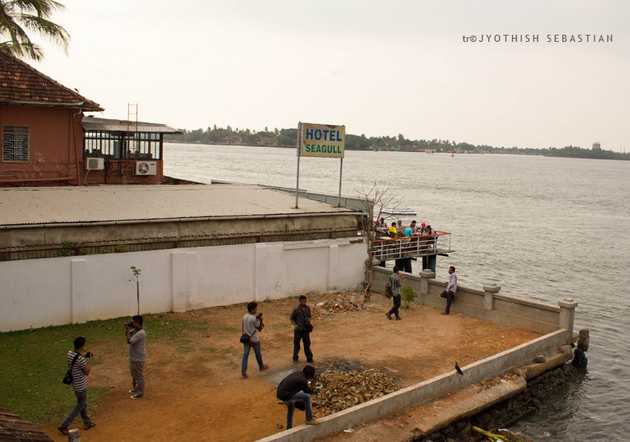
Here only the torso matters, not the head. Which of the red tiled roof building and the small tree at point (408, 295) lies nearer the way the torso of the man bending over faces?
the small tree

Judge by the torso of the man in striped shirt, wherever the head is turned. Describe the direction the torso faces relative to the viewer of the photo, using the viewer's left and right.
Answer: facing away from the viewer and to the right of the viewer

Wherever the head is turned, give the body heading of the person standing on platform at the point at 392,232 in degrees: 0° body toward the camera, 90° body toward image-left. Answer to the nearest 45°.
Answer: approximately 180°

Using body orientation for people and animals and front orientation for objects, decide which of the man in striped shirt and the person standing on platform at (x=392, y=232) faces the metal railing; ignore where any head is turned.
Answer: the man in striped shirt

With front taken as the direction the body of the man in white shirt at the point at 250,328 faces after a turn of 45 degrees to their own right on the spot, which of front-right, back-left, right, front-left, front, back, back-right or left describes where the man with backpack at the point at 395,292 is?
left

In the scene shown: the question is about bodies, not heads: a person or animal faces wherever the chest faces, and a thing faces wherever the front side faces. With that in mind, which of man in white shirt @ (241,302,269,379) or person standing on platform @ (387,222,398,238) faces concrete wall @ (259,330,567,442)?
the man in white shirt

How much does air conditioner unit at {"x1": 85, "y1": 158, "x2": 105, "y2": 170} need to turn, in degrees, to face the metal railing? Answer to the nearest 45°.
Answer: approximately 90° to its left

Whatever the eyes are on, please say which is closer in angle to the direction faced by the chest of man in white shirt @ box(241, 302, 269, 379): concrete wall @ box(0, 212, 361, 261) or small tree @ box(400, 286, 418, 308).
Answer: the small tree

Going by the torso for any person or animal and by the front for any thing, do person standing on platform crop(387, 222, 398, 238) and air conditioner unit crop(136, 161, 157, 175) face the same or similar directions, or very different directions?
very different directions

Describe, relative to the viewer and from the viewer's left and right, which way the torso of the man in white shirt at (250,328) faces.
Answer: facing to the right of the viewer

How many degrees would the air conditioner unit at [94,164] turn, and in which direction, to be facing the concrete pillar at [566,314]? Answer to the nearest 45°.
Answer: approximately 45° to its left
